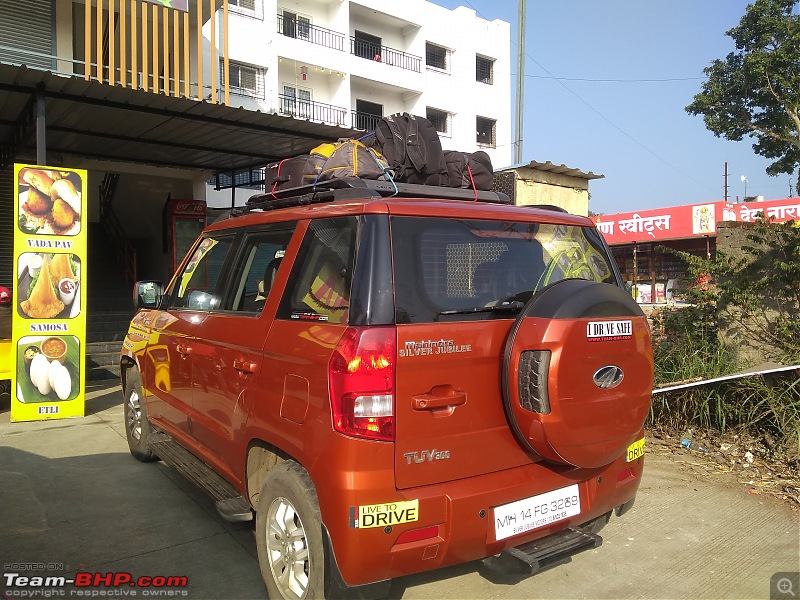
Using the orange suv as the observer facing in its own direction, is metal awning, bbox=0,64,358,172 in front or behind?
in front

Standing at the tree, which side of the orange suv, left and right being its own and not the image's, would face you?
right

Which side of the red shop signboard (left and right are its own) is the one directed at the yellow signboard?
front

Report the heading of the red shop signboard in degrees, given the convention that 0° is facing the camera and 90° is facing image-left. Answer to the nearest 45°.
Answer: approximately 0°

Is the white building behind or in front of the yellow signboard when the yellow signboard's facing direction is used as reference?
behind

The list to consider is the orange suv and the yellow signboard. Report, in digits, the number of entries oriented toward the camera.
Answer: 1

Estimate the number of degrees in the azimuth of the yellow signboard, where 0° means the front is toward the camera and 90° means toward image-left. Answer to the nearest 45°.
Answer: approximately 0°

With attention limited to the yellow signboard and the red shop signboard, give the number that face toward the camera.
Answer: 2

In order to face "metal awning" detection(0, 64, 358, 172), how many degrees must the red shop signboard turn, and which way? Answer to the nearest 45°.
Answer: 0° — it already faces it

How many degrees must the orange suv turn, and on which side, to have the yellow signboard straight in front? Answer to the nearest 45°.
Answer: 0° — it already faces it

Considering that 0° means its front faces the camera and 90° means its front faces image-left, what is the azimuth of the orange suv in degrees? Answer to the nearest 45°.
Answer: approximately 135°
